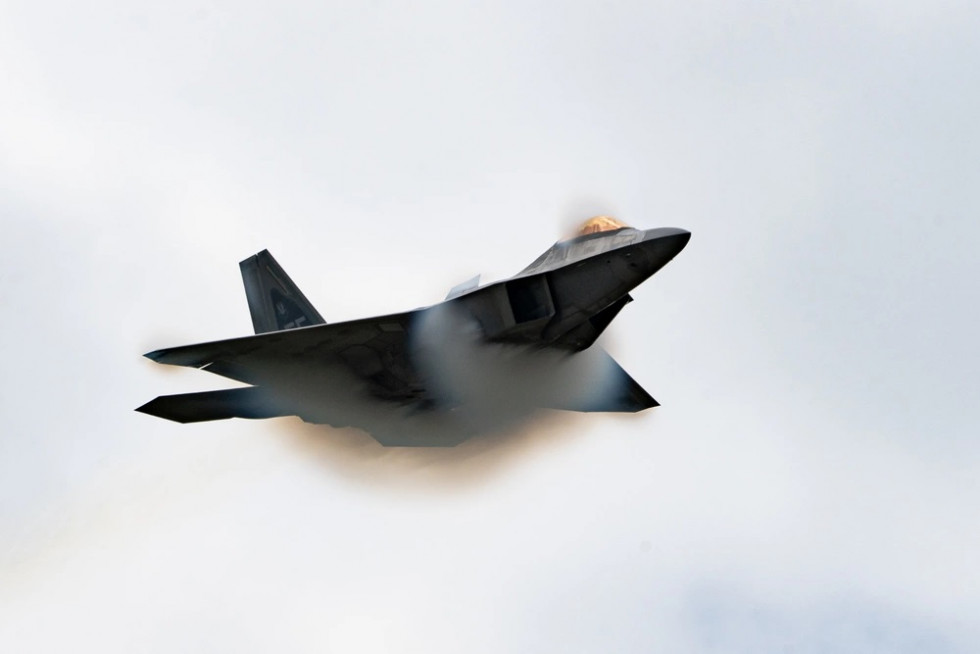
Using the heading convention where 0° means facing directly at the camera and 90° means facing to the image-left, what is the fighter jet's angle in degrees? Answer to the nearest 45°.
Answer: approximately 315°
